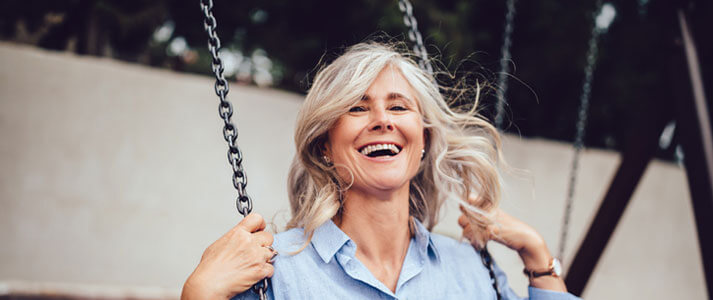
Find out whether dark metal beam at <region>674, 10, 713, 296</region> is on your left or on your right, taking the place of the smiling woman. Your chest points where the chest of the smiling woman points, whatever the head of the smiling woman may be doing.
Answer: on your left

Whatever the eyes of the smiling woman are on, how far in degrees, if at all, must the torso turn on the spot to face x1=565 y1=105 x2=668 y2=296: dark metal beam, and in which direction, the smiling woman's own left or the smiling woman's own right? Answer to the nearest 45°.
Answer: approximately 135° to the smiling woman's own left

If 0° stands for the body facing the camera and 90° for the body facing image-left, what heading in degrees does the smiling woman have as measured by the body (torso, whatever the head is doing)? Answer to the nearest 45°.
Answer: approximately 0°
